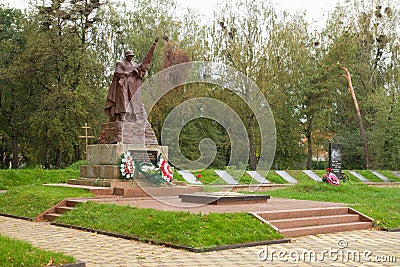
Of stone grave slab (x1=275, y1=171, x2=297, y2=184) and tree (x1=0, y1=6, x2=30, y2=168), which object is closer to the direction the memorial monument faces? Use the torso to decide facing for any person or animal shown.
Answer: the stone grave slab

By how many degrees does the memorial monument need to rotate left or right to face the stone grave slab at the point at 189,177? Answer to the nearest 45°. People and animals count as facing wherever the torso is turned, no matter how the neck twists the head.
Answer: approximately 90° to its left

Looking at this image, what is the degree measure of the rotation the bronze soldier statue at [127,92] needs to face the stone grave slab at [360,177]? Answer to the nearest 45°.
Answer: approximately 90° to its left

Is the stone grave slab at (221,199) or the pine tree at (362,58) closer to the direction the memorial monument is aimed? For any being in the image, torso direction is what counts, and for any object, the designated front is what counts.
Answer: the stone grave slab

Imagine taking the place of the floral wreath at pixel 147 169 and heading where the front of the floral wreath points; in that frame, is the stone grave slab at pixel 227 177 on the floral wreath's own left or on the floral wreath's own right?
on the floral wreath's own left

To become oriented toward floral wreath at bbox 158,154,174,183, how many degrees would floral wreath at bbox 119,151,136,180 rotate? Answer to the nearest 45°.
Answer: approximately 45° to its left

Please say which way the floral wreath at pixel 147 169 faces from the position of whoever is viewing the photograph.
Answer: facing the viewer and to the right of the viewer

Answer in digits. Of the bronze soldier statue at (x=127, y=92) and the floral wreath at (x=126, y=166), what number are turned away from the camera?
0

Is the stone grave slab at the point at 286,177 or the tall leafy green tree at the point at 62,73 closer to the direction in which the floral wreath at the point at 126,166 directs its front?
the stone grave slab

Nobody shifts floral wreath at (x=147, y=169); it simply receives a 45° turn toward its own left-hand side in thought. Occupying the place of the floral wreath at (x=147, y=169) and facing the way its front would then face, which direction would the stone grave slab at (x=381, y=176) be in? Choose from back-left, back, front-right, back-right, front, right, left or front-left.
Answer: front-left

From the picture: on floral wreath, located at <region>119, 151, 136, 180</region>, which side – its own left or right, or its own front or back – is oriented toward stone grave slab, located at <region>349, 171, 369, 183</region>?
left

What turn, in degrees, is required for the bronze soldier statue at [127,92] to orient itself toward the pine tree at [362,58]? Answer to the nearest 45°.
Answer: approximately 90° to its left

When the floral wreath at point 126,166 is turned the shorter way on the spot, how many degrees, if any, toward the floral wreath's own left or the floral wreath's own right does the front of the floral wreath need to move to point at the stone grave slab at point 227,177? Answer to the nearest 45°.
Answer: approximately 90° to the floral wreath's own left

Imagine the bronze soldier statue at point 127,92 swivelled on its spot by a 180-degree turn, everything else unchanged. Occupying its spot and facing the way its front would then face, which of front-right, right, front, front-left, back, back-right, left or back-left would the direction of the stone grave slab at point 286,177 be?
right

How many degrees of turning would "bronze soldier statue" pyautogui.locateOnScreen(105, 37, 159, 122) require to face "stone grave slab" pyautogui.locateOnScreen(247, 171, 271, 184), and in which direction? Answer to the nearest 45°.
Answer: approximately 90° to its left

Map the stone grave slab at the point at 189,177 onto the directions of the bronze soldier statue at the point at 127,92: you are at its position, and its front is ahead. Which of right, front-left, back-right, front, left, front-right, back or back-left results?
left

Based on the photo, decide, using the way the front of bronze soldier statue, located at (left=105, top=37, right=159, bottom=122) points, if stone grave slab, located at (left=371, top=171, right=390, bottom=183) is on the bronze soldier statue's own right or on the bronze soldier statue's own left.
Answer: on the bronze soldier statue's own left

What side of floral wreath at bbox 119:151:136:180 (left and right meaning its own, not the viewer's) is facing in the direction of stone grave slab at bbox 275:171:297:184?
left
